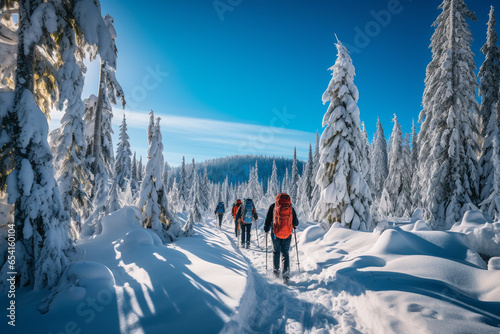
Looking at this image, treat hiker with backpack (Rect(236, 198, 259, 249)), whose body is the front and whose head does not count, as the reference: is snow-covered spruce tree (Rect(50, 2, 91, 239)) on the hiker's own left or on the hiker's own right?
on the hiker's own left

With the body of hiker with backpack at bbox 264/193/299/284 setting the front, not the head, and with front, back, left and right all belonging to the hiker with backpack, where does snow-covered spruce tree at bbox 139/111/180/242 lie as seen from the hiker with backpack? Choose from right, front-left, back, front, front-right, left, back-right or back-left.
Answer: front-left

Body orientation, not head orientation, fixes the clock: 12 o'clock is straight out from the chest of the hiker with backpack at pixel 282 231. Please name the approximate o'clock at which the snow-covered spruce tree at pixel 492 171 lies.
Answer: The snow-covered spruce tree is roughly at 2 o'clock from the hiker with backpack.

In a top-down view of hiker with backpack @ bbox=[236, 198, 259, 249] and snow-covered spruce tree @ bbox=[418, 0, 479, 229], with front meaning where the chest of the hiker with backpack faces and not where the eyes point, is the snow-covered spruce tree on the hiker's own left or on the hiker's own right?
on the hiker's own right

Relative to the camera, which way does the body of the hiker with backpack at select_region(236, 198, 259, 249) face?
away from the camera

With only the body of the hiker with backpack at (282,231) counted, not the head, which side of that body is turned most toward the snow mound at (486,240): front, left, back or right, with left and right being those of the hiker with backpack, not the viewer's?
right

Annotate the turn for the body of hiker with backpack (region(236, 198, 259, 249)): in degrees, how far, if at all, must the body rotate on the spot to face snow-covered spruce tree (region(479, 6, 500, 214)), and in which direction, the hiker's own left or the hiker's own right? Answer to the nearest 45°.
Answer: approximately 90° to the hiker's own right

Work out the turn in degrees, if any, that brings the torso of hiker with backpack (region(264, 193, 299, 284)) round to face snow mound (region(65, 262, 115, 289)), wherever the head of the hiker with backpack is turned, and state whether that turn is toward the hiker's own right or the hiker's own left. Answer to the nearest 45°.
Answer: approximately 135° to the hiker's own left

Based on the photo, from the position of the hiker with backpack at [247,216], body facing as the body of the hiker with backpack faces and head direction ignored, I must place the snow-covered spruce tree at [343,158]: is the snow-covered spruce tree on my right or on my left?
on my right

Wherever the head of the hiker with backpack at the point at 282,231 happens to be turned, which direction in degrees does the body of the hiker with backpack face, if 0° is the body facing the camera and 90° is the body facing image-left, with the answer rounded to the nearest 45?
approximately 180°

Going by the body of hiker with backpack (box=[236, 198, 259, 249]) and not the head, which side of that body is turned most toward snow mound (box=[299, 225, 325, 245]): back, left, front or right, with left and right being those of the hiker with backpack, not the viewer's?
right

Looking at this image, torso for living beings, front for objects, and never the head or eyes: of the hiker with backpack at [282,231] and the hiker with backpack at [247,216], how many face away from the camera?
2
